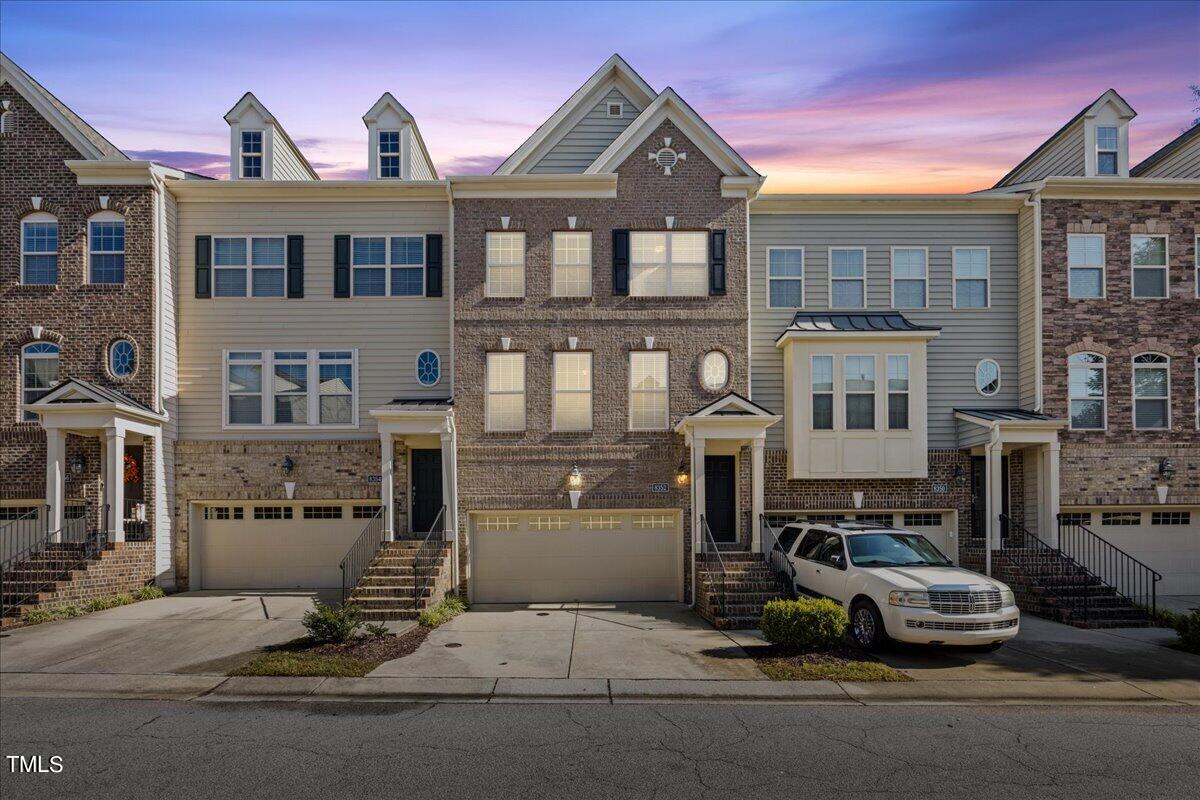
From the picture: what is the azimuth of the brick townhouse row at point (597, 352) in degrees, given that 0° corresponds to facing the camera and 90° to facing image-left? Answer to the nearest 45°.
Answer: approximately 0°

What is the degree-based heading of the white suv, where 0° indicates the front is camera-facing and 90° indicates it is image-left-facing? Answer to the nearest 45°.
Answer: approximately 315°

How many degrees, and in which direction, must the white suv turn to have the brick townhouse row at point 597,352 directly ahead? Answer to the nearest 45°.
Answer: approximately 180°
